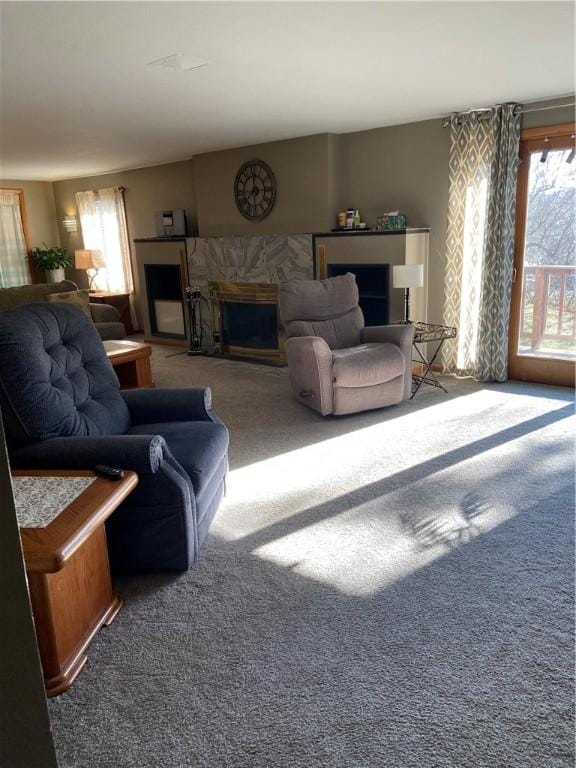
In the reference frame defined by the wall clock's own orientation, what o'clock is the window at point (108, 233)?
The window is roughly at 3 o'clock from the wall clock.

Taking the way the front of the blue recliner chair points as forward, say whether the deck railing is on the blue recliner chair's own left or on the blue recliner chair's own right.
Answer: on the blue recliner chair's own left

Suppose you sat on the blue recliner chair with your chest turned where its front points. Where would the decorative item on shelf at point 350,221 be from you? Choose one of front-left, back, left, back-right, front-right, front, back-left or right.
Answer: left

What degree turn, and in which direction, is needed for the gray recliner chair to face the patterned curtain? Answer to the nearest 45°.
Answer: approximately 90° to its left

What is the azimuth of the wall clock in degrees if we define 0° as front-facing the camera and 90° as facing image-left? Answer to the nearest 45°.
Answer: approximately 45°

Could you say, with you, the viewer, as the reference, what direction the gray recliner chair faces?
facing the viewer and to the right of the viewer

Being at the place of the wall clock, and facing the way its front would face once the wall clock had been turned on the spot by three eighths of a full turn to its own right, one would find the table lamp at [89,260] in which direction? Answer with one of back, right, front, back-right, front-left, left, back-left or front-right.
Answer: front-left

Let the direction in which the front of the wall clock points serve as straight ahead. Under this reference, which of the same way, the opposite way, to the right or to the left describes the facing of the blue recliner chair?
to the left

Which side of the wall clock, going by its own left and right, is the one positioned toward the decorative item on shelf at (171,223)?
right

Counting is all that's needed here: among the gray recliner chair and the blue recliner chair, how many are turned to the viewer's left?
0

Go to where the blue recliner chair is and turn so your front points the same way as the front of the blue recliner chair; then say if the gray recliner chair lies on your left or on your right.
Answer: on your left

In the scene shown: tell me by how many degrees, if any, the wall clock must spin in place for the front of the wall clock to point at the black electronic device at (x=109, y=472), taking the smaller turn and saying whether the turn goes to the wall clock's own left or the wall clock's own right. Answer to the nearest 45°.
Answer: approximately 45° to the wall clock's own left

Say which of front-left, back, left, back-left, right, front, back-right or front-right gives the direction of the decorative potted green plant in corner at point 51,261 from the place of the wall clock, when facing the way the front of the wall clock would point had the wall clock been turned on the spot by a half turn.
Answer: left

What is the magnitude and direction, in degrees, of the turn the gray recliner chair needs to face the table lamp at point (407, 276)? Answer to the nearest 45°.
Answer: approximately 90° to its left

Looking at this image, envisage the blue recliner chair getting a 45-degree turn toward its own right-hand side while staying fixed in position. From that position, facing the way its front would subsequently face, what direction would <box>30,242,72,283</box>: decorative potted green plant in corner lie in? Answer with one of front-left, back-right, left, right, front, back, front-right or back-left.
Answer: back

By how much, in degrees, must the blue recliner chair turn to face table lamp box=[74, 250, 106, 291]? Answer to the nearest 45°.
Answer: approximately 135° to its left

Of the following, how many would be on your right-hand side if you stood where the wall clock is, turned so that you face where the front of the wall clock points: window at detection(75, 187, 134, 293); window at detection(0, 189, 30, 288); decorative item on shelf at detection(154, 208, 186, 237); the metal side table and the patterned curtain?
3
